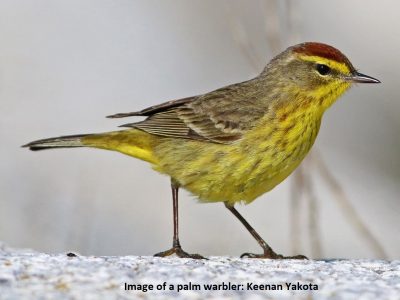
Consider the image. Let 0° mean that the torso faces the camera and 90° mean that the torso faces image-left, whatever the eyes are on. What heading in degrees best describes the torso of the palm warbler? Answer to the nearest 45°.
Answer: approximately 270°
